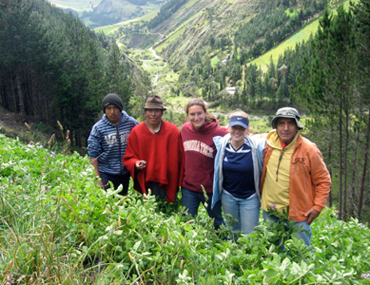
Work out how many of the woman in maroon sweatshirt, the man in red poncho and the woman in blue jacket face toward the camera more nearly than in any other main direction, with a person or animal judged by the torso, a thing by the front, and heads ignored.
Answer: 3

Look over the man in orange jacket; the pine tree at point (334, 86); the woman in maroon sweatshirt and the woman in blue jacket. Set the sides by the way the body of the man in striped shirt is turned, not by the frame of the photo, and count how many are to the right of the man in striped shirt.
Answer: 0

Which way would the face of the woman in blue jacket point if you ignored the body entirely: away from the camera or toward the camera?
toward the camera

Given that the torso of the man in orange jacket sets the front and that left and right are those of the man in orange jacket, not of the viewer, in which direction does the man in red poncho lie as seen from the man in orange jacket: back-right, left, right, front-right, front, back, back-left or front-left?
front-right

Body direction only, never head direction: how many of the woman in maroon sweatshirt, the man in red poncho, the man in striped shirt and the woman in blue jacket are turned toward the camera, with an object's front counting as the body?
4

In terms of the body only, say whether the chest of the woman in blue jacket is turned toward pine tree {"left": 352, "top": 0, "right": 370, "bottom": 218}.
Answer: no

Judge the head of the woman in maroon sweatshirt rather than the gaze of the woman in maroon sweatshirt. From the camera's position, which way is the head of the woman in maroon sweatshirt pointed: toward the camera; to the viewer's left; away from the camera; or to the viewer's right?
toward the camera

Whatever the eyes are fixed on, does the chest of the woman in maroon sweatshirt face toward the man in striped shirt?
no

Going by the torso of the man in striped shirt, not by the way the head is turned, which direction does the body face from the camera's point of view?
toward the camera

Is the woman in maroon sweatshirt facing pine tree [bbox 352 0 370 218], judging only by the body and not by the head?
no

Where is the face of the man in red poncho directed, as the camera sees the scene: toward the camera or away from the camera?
toward the camera

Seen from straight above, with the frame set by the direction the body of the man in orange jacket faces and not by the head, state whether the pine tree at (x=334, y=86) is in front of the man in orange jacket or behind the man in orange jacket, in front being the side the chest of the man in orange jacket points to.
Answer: behind

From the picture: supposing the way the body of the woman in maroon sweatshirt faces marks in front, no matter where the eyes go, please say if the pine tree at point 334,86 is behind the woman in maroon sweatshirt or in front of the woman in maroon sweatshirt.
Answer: behind

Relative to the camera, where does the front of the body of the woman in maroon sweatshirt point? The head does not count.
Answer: toward the camera

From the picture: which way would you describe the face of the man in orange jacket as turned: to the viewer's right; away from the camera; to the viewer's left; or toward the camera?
toward the camera

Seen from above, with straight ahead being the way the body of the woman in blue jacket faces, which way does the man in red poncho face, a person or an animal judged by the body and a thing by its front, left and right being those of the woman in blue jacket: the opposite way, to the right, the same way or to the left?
the same way

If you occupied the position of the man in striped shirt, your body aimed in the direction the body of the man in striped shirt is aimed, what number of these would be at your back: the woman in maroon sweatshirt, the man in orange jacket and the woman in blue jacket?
0

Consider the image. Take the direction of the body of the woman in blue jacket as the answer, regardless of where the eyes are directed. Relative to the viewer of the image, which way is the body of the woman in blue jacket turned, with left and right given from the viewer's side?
facing the viewer
